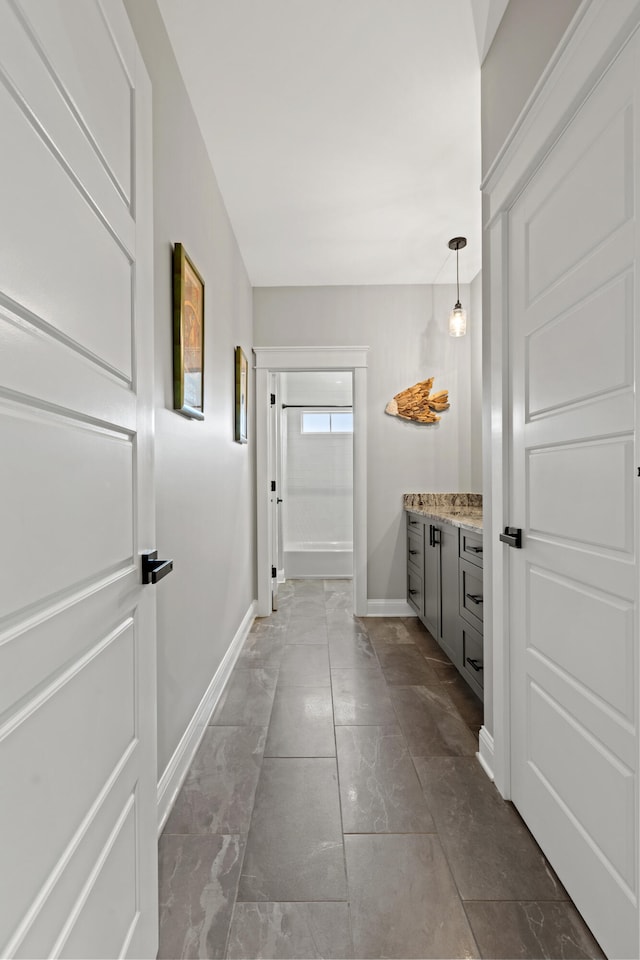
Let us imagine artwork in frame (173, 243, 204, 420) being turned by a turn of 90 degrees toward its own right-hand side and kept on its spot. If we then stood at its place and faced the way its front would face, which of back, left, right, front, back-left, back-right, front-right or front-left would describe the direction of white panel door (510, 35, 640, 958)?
front-left

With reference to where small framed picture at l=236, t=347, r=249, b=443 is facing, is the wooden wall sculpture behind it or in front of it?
in front

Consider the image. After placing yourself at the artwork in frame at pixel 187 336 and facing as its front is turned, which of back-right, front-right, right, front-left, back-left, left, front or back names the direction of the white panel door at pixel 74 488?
right

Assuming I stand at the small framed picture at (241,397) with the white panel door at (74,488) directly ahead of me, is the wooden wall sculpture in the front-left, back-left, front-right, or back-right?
back-left

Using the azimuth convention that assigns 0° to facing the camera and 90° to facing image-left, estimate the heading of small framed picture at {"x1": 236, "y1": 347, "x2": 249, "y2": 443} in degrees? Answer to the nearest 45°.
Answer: approximately 270°

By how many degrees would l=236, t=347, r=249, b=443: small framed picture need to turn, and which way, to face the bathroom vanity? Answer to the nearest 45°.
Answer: approximately 45° to its right

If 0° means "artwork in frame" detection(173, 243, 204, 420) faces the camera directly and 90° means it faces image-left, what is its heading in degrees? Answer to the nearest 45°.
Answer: approximately 270°

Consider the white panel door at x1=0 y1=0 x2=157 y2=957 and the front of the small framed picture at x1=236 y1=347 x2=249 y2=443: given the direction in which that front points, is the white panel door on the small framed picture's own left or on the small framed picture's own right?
on the small framed picture's own right

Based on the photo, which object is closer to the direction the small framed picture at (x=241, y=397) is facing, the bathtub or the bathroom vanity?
the bathroom vanity

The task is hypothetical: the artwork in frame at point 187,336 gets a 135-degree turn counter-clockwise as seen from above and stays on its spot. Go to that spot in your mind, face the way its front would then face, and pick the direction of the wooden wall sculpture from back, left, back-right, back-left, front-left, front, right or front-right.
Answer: right

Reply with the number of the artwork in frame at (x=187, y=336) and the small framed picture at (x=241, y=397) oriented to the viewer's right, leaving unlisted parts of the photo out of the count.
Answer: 2

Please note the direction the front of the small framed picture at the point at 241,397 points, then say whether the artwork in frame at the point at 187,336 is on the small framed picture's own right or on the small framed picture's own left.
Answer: on the small framed picture's own right
